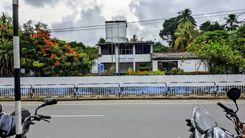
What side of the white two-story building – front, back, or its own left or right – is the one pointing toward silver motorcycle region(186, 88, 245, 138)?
front

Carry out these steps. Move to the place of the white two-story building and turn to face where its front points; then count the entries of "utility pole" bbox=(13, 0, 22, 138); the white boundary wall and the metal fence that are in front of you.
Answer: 3

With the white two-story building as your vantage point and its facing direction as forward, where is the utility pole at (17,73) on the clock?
The utility pole is roughly at 12 o'clock from the white two-story building.

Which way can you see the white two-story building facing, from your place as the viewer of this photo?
facing the viewer

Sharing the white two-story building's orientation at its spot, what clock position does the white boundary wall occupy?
The white boundary wall is roughly at 12 o'clock from the white two-story building.

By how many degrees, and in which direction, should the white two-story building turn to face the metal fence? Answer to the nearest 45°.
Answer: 0° — it already faces it
